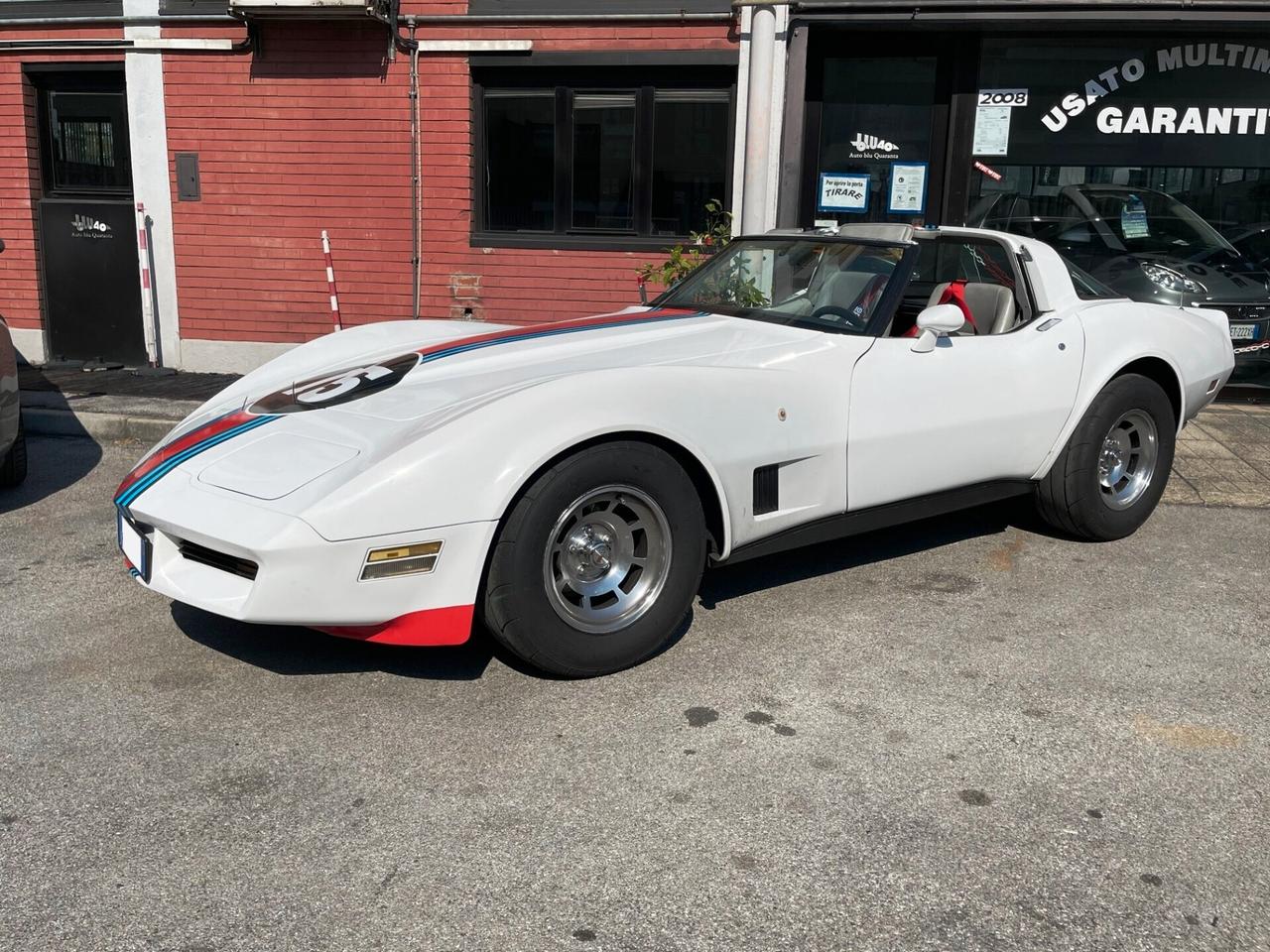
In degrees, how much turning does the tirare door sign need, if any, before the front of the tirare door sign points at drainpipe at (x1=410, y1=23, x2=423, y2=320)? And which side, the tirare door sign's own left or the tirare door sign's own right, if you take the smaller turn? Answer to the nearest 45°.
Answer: approximately 90° to the tirare door sign's own right

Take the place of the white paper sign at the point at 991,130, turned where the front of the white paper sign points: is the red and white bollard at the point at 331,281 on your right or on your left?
on your right

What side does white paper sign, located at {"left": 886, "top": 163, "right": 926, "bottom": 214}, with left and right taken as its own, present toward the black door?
right

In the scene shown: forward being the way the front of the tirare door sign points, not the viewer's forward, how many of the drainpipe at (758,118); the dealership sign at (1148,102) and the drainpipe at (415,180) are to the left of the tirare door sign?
1

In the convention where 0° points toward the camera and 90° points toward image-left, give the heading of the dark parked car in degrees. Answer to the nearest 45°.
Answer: approximately 315°

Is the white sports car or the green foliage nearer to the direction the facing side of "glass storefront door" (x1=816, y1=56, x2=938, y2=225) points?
the white sports car

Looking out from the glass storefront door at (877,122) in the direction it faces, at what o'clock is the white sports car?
The white sports car is roughly at 12 o'clock from the glass storefront door.

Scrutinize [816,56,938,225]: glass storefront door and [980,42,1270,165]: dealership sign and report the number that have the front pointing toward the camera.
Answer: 2

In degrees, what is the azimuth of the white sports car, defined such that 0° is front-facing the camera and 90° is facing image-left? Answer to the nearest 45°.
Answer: approximately 45°

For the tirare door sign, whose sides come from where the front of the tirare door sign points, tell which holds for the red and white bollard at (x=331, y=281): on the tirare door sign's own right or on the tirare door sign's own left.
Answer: on the tirare door sign's own right

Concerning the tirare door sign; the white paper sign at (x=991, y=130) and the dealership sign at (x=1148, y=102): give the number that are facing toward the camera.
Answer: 3

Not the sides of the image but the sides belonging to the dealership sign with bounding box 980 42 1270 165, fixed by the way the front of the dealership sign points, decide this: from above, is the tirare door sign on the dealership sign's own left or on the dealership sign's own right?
on the dealership sign's own right
